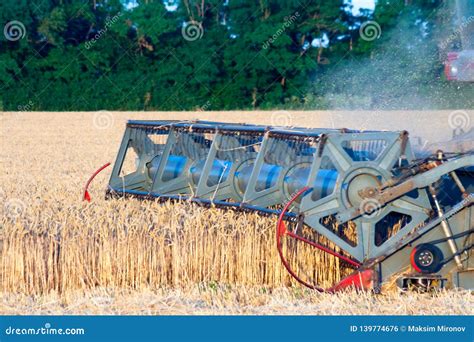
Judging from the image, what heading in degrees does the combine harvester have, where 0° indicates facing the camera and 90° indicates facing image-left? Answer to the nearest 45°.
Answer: approximately 45°
